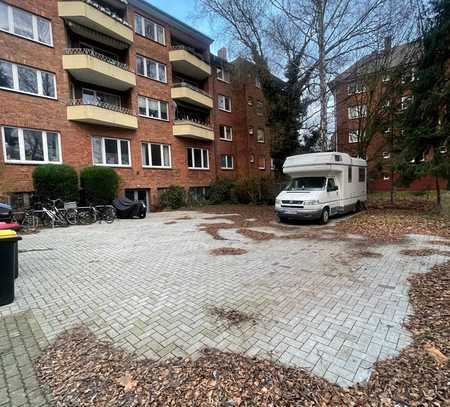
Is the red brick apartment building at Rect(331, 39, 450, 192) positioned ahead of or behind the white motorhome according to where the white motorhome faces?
behind

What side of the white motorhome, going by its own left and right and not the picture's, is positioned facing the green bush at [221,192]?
right

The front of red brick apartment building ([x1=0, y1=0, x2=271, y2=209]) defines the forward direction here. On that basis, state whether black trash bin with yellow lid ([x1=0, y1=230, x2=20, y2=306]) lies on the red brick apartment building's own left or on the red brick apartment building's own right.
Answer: on the red brick apartment building's own right

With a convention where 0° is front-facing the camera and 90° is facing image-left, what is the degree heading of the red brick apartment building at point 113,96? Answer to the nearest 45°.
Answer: approximately 315°

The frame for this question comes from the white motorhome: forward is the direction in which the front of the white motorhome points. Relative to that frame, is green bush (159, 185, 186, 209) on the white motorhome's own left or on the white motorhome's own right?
on the white motorhome's own right

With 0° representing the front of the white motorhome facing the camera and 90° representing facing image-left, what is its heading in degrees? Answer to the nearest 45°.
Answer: approximately 45°

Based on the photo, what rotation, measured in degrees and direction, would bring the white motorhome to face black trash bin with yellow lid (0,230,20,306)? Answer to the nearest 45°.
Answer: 0° — it already faces it

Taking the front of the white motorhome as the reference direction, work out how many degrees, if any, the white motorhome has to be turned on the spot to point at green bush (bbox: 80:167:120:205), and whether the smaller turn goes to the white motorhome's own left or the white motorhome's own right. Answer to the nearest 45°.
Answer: approximately 45° to the white motorhome's own right

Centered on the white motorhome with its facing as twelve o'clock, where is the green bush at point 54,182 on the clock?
The green bush is roughly at 1 o'clock from the white motorhome.

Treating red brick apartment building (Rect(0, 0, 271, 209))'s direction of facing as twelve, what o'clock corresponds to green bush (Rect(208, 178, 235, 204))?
The green bush is roughly at 10 o'clock from the red brick apartment building.
